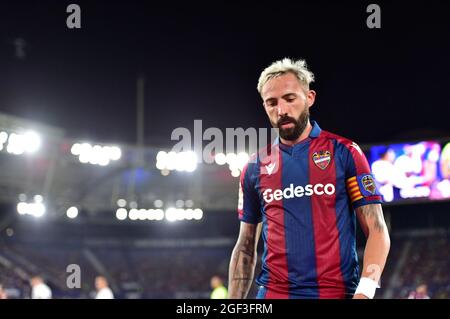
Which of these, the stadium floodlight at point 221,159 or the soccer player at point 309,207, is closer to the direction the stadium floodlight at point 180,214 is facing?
the soccer player

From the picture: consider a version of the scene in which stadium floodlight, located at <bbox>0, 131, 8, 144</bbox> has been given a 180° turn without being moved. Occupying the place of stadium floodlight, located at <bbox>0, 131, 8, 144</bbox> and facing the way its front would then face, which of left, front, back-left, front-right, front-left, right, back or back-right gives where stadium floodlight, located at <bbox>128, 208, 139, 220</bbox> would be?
front-right

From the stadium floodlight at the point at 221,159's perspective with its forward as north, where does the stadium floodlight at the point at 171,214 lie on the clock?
the stadium floodlight at the point at 171,214 is roughly at 4 o'clock from the stadium floodlight at the point at 221,159.

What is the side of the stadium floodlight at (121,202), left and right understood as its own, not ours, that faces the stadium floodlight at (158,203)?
left

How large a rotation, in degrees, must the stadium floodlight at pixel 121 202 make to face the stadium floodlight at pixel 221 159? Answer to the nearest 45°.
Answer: approximately 45° to its left

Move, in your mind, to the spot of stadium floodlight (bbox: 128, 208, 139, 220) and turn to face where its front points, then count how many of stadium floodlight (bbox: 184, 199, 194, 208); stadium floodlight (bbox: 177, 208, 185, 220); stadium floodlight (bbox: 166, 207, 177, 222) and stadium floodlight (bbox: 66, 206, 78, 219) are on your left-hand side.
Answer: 3
